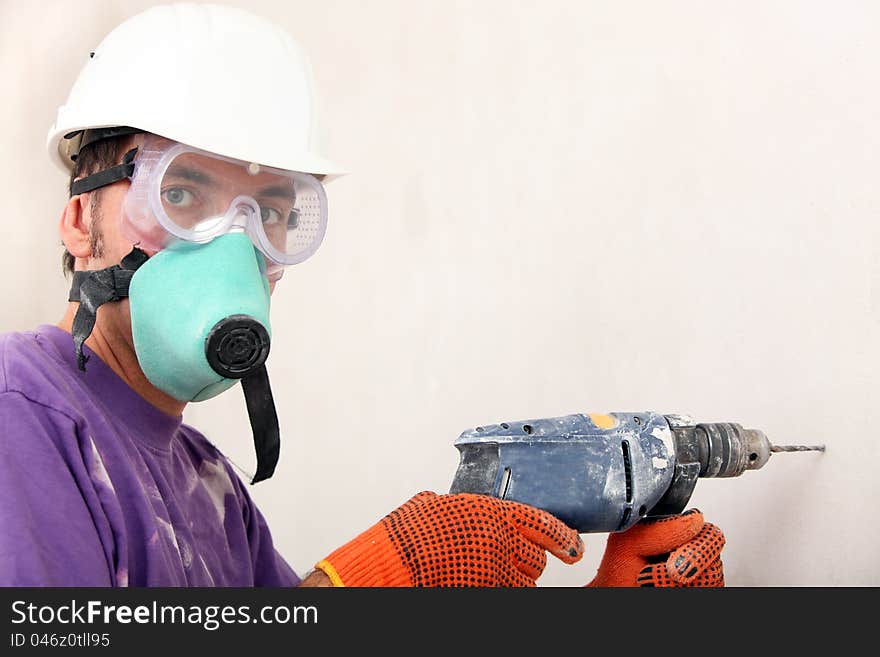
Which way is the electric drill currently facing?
to the viewer's right

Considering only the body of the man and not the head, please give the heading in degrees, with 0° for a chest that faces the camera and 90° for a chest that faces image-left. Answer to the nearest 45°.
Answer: approximately 315°
